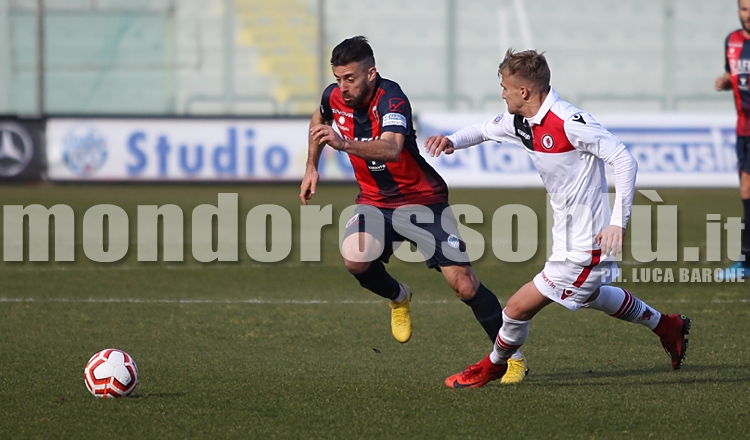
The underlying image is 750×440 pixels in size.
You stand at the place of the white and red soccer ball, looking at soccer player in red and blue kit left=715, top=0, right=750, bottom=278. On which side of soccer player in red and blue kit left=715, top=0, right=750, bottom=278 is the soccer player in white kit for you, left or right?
right

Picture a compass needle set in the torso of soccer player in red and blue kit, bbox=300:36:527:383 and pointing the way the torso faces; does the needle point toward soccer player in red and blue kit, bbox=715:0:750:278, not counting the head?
no

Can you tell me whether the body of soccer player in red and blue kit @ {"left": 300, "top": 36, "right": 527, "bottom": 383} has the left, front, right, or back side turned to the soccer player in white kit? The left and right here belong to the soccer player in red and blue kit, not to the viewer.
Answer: left

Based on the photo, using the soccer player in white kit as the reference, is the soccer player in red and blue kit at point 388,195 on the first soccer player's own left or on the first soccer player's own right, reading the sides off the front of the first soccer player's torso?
on the first soccer player's own right

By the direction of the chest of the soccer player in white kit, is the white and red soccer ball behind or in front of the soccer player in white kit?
in front

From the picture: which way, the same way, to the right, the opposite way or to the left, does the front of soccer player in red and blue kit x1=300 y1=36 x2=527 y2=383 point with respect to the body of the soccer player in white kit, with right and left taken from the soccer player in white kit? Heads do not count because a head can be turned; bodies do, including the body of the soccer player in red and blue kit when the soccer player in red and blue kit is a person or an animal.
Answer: the same way

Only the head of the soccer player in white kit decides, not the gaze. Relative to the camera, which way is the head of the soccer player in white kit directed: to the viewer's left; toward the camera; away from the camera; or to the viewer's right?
to the viewer's left

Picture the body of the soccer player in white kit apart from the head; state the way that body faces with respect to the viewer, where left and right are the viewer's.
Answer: facing the viewer and to the left of the viewer

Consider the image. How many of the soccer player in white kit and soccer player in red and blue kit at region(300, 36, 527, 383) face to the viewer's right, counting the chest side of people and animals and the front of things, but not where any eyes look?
0

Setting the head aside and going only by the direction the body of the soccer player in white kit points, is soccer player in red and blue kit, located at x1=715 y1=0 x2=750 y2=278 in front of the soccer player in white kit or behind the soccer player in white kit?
behind
